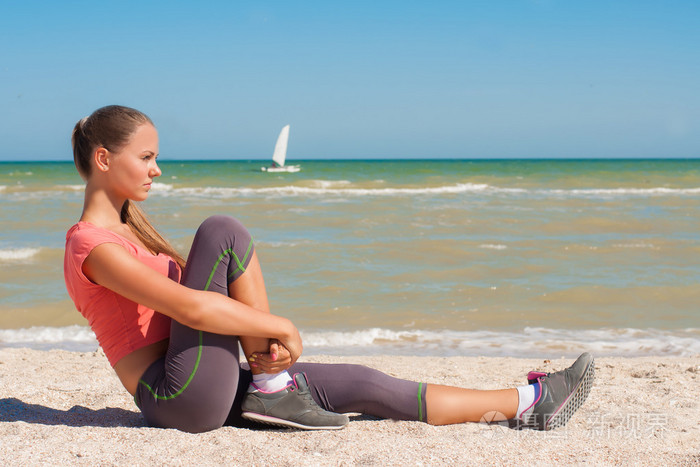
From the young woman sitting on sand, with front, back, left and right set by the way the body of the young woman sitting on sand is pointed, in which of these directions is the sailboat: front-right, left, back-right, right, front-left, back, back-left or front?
left

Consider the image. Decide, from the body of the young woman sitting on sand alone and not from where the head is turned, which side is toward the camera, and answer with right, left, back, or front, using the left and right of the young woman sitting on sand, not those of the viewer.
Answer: right

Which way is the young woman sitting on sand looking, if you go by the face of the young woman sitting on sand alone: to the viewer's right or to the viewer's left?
to the viewer's right
